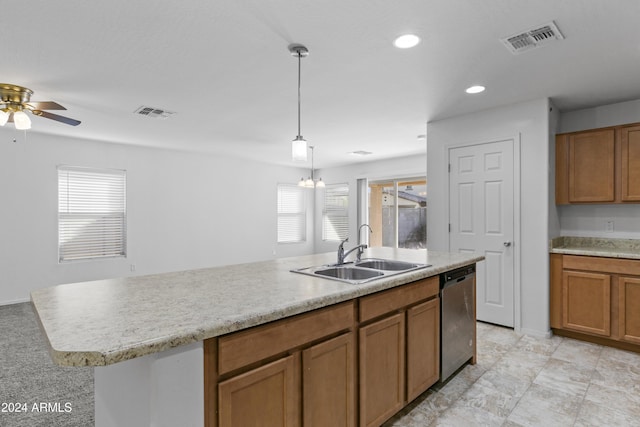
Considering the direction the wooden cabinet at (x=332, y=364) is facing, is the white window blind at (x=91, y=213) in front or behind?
behind

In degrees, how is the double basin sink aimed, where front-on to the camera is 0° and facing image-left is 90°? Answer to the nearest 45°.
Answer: approximately 315°

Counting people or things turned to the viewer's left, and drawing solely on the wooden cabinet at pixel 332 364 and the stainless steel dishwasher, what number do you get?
0

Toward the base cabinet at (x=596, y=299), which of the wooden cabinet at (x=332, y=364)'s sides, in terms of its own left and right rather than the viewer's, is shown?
left

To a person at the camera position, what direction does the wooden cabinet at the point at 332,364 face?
facing the viewer and to the right of the viewer

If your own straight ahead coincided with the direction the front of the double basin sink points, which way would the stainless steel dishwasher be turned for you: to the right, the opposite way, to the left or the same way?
the same way

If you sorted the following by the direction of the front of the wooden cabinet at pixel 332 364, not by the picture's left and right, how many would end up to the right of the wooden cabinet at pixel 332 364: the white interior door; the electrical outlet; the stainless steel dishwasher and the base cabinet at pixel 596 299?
0

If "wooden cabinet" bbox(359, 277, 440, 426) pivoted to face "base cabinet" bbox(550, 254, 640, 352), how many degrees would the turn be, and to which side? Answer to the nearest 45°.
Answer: approximately 90° to its left

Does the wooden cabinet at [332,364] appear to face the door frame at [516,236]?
no

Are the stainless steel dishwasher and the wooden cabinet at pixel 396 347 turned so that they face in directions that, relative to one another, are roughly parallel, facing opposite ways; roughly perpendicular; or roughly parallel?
roughly parallel

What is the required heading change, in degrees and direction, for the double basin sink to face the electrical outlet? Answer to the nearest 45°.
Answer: approximately 90° to its left

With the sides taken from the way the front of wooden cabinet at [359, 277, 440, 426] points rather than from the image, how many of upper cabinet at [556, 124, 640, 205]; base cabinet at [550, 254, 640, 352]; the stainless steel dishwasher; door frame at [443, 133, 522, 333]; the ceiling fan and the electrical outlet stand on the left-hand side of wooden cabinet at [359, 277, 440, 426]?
5

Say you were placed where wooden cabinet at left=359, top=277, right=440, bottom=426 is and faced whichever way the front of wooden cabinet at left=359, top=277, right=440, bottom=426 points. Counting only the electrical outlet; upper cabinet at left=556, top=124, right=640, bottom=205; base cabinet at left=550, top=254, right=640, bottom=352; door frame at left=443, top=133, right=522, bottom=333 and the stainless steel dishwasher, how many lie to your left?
5

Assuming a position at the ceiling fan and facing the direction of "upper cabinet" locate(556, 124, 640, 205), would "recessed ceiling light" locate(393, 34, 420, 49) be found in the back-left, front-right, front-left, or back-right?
front-right

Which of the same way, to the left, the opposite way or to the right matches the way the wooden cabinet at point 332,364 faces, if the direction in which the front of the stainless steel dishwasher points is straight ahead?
the same way

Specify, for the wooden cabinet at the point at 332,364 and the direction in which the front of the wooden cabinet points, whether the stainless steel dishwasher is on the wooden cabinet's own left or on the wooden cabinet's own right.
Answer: on the wooden cabinet's own left

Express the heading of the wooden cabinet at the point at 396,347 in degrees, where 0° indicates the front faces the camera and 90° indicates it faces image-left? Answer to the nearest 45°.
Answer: approximately 315°
